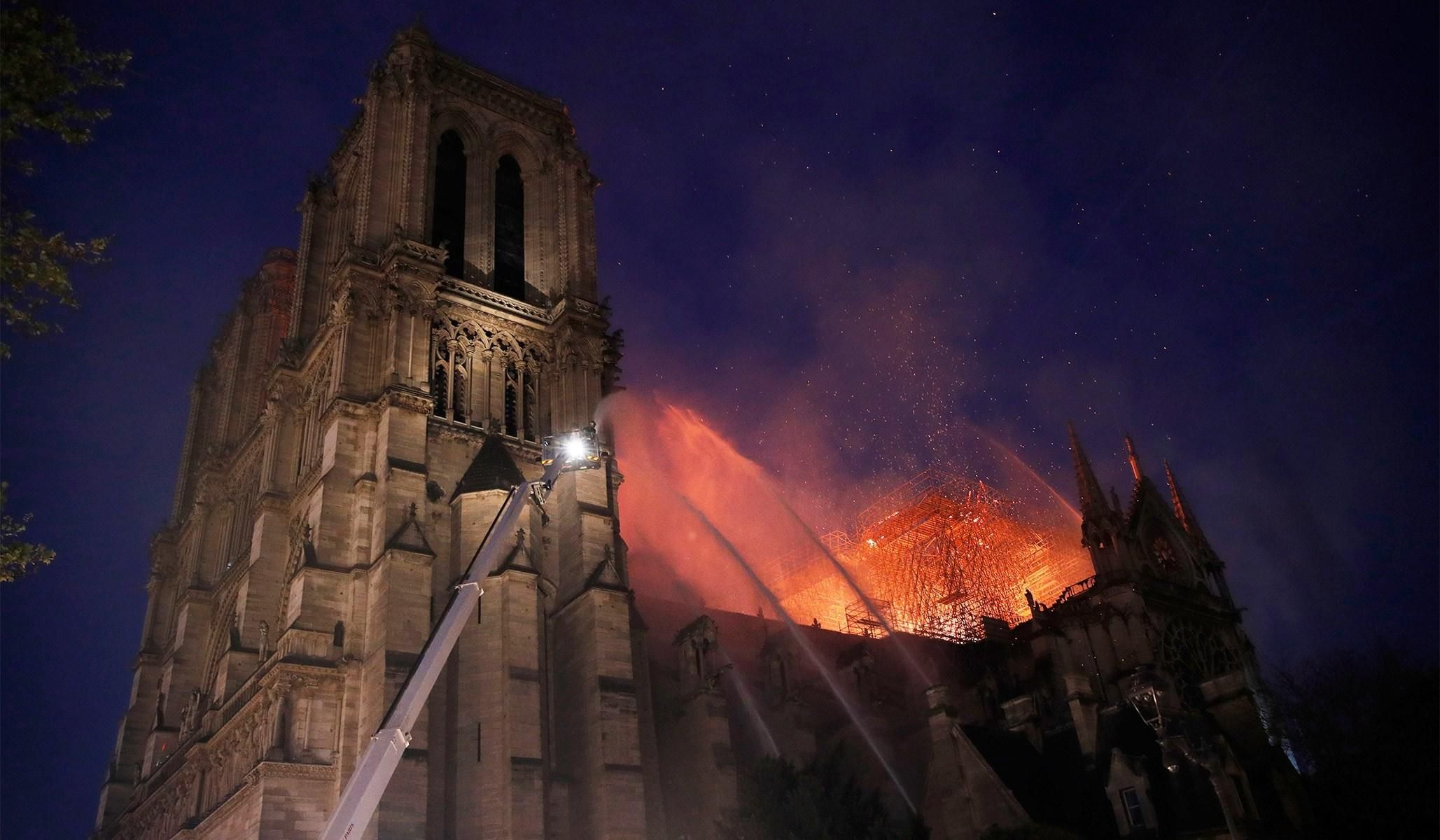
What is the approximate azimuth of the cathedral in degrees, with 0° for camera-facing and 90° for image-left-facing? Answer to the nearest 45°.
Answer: approximately 45°
